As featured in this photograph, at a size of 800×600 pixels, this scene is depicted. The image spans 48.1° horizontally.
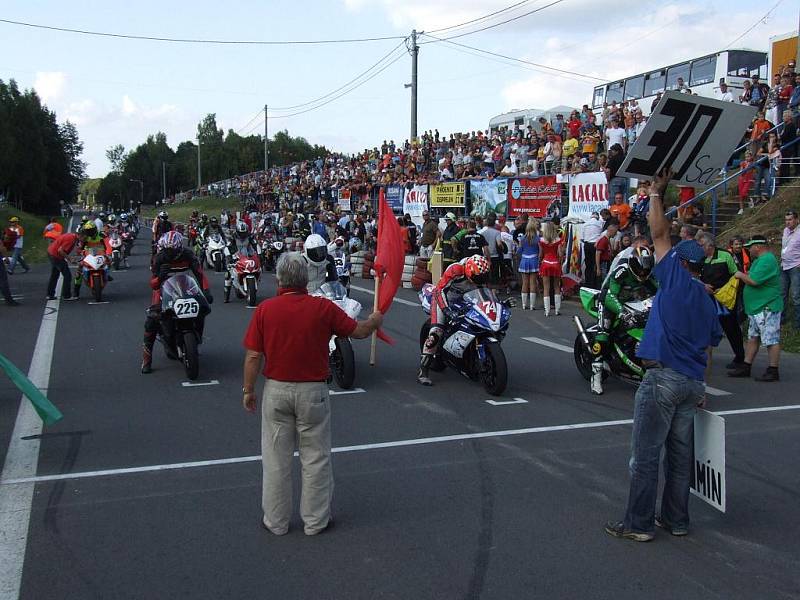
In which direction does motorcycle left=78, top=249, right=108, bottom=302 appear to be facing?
toward the camera

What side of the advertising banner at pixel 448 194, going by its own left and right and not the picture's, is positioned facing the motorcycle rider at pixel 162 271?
front

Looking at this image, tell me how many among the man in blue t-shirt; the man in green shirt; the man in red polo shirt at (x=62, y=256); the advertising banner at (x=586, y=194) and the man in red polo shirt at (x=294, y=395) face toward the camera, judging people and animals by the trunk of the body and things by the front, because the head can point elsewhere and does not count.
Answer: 1

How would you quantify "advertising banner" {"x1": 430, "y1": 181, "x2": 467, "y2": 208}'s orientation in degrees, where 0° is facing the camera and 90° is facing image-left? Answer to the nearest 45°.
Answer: approximately 0°

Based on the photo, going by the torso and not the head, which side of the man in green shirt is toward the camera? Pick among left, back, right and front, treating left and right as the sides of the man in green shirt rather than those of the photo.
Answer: left

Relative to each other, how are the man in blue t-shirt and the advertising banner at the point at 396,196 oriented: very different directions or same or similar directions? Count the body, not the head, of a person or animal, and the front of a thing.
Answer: very different directions

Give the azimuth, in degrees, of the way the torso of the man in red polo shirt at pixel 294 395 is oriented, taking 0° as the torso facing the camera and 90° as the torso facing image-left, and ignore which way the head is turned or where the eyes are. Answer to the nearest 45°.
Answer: approximately 180°

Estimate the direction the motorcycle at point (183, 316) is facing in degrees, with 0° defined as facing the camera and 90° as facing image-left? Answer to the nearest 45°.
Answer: approximately 0°

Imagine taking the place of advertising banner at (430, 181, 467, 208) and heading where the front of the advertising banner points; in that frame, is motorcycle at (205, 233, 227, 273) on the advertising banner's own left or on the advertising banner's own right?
on the advertising banner's own right

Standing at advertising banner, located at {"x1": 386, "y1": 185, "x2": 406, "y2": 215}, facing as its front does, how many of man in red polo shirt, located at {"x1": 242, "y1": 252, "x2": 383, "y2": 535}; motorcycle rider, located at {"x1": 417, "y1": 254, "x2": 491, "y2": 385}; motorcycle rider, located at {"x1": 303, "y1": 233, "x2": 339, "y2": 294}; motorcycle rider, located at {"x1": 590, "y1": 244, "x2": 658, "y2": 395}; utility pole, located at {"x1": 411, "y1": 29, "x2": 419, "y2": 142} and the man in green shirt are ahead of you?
5

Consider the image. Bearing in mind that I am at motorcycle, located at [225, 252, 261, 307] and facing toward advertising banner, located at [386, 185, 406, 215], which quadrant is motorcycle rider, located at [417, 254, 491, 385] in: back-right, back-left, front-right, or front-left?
back-right

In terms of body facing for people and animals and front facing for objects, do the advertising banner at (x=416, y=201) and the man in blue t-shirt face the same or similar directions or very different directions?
very different directions

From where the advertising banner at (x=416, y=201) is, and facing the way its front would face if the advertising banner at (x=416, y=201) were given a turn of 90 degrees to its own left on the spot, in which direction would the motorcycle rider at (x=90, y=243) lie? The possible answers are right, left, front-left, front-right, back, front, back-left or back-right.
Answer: back-right

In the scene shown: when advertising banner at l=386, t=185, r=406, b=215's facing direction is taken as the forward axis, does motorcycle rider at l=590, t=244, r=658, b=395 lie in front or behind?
in front

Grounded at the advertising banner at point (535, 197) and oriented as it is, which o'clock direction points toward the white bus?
The white bus is roughly at 7 o'clock from the advertising banner.

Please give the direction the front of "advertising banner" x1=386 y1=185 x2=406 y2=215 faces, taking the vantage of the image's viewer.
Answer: facing the viewer

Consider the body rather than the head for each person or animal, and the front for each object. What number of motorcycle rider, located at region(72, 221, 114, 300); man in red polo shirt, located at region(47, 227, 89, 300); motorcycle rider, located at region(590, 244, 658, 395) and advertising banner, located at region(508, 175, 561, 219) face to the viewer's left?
0

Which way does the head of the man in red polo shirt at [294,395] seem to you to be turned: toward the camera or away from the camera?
away from the camera

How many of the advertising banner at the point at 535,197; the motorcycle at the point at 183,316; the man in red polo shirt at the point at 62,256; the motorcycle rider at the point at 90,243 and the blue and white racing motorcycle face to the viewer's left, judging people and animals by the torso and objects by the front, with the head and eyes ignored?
0
